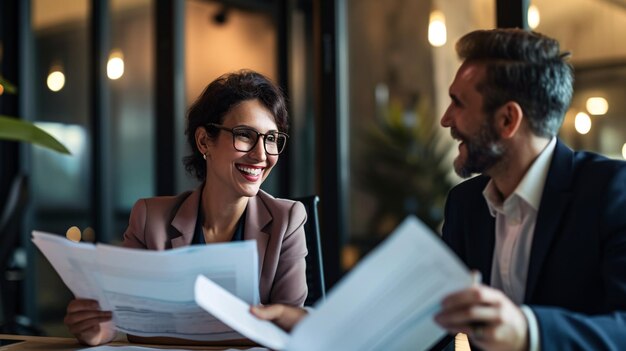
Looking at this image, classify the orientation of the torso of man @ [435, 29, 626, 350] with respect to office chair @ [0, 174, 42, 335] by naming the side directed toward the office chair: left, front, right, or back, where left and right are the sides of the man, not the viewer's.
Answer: right

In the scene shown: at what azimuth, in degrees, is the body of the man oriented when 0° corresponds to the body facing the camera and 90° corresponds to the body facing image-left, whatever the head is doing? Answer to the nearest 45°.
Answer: approximately 45°

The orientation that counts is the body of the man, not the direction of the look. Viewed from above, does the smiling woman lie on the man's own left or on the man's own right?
on the man's own right

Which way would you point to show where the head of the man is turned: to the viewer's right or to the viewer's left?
to the viewer's left
